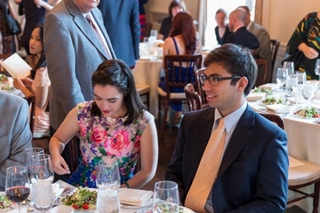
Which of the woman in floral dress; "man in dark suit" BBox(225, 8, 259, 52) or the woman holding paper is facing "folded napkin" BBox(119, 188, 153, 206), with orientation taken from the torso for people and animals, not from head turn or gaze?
the woman in floral dress

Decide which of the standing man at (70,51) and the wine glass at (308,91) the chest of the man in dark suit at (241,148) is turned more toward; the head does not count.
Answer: the standing man

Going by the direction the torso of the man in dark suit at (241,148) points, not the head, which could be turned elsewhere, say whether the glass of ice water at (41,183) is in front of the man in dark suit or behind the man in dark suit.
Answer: in front

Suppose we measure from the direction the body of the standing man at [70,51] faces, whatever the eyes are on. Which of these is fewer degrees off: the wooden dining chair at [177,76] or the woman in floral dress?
the woman in floral dress

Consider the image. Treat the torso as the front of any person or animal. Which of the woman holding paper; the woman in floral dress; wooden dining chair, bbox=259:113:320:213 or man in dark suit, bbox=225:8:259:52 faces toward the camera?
the woman in floral dress
